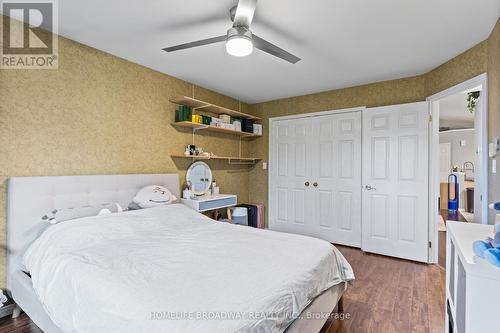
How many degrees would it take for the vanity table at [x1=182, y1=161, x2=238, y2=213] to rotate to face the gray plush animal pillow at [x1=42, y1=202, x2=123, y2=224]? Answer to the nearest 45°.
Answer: approximately 90° to its right

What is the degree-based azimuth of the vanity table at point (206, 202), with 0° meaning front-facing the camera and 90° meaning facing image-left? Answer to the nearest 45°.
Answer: approximately 315°

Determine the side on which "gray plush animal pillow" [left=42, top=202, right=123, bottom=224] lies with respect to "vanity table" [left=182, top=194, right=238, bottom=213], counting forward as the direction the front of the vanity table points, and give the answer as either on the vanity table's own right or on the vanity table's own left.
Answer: on the vanity table's own right

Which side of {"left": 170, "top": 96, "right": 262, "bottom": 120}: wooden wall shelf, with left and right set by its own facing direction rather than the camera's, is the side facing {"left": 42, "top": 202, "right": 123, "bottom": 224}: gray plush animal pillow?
right

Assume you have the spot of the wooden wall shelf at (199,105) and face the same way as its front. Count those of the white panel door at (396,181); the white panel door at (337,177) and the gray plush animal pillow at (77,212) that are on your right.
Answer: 1

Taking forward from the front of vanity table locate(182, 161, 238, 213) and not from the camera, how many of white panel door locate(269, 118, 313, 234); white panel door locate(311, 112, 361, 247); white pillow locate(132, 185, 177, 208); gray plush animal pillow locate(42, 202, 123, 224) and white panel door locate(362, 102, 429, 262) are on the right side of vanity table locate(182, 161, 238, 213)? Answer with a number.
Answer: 2
